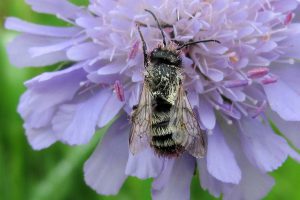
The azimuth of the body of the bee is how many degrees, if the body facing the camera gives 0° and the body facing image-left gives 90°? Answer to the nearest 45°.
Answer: approximately 180°
